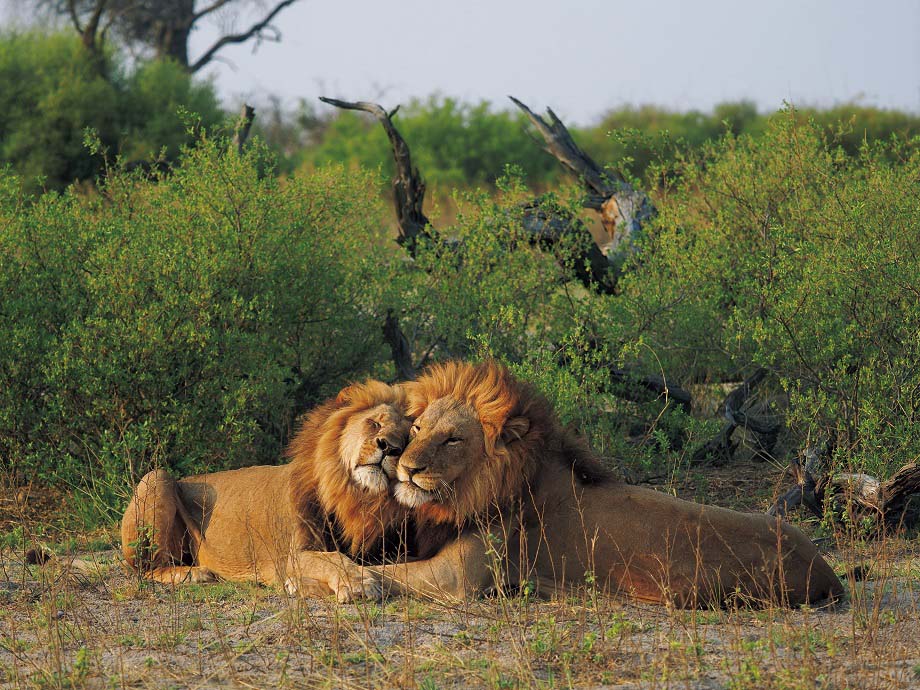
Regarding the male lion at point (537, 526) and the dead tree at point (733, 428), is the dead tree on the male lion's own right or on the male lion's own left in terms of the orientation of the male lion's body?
on the male lion's own right

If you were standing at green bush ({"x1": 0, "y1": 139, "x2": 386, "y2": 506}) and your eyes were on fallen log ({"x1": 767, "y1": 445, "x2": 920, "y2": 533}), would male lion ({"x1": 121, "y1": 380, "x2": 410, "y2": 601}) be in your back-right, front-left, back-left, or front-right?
front-right

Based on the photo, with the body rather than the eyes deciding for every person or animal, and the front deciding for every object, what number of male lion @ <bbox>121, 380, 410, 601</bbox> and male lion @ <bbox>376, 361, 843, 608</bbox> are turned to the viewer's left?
1

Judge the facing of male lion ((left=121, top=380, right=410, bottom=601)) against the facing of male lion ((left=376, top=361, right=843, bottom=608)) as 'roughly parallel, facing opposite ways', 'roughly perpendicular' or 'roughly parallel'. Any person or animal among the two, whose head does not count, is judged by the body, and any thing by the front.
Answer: roughly parallel, facing opposite ways

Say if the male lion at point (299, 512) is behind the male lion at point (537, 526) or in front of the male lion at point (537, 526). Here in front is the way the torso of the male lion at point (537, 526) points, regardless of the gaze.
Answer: in front

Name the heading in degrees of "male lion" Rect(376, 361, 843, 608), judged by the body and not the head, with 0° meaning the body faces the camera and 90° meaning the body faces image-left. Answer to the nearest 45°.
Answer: approximately 90°

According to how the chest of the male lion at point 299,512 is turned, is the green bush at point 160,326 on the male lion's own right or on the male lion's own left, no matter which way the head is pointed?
on the male lion's own left

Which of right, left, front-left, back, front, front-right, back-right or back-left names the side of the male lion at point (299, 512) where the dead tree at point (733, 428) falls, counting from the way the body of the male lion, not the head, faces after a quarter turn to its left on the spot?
front-right

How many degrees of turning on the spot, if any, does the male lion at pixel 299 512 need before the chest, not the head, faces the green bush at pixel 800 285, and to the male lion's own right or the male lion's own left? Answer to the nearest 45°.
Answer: approximately 45° to the male lion's own left

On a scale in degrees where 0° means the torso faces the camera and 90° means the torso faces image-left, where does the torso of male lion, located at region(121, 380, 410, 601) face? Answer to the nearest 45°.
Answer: approximately 270°

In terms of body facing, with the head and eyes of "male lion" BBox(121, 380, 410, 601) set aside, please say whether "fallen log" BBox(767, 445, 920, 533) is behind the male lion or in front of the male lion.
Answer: in front
